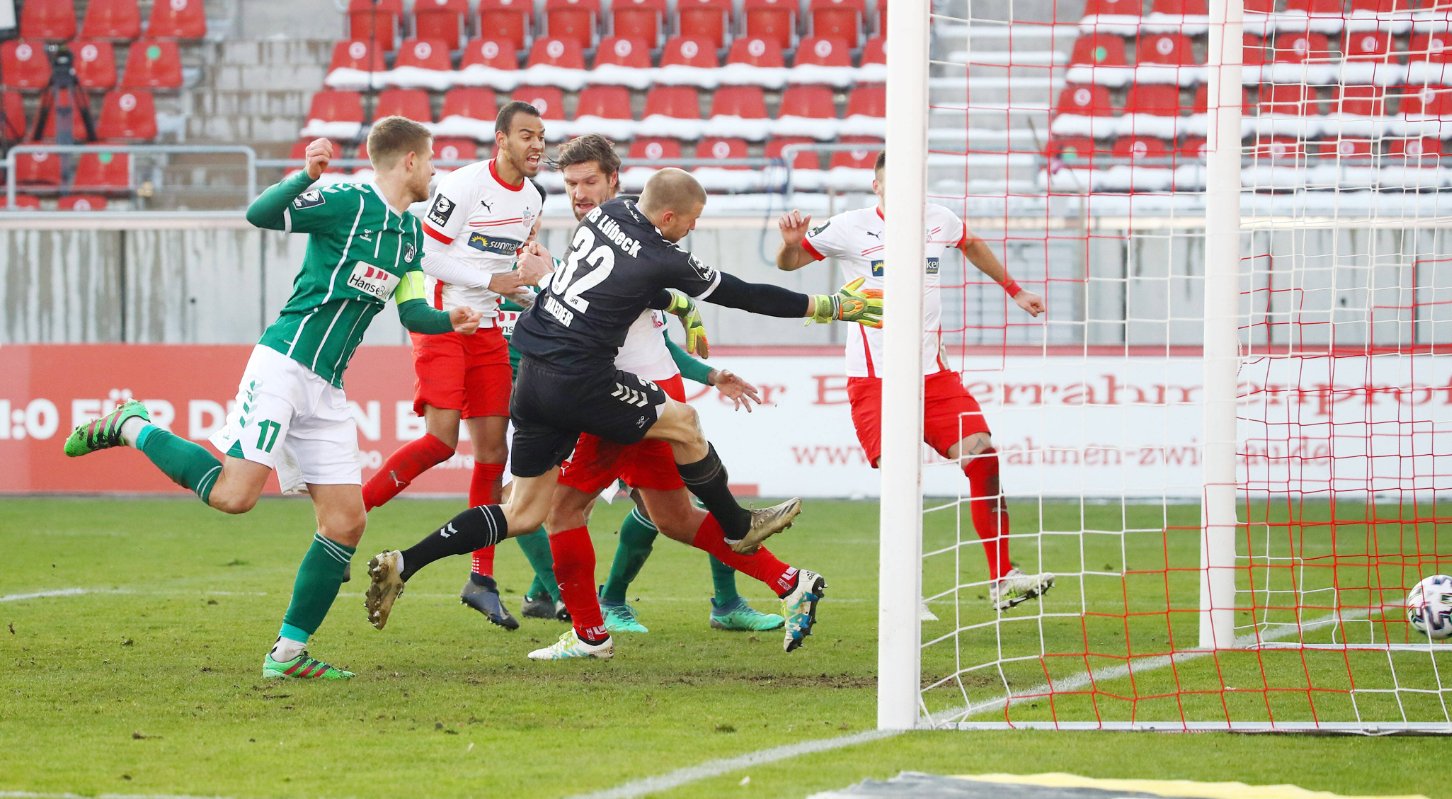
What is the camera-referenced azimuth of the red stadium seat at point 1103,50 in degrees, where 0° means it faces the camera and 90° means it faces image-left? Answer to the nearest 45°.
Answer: approximately 0°

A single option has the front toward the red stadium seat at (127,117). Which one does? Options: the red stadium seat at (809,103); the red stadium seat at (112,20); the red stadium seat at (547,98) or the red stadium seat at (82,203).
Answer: the red stadium seat at (112,20)

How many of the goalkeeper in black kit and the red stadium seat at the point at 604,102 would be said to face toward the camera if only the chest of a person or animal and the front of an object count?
1

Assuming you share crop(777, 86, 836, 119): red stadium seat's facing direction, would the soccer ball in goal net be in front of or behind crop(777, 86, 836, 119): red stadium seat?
in front

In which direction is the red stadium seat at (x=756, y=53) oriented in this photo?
toward the camera

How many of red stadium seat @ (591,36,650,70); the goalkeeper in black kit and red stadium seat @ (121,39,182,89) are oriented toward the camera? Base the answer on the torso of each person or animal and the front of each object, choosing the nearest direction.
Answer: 2

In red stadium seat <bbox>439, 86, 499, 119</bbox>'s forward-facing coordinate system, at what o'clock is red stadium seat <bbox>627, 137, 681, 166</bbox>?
red stadium seat <bbox>627, 137, 681, 166</bbox> is roughly at 10 o'clock from red stadium seat <bbox>439, 86, 499, 119</bbox>.

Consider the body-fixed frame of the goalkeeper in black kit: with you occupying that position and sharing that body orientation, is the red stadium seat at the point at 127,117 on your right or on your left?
on your left

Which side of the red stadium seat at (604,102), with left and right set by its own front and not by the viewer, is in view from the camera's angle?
front

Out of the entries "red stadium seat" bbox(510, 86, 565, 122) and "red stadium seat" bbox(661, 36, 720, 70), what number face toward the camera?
2

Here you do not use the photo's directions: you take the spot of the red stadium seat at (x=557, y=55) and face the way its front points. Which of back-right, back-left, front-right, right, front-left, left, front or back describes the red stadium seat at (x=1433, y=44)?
front-left

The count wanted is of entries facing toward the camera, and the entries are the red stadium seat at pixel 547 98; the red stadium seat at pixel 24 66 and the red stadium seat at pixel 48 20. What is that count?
3

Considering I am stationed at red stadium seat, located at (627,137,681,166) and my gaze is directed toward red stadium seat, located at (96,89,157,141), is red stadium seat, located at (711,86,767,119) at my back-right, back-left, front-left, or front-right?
back-right

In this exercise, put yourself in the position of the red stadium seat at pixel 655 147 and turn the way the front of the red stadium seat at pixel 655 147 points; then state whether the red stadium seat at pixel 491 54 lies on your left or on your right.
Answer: on your right

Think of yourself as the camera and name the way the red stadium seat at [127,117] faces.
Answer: facing the viewer

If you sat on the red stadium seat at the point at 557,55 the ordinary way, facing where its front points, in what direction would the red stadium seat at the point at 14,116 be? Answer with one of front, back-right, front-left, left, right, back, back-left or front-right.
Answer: right

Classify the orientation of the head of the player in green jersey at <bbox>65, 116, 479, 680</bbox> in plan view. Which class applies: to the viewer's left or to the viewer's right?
to the viewer's right

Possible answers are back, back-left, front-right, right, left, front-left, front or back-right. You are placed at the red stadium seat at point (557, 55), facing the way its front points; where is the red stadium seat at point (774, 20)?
left
